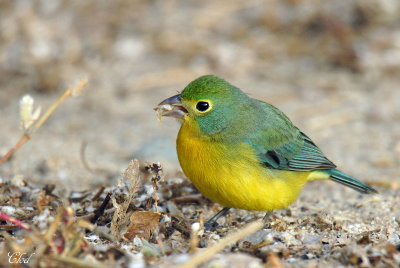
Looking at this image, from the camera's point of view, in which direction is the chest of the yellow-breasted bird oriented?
to the viewer's left
